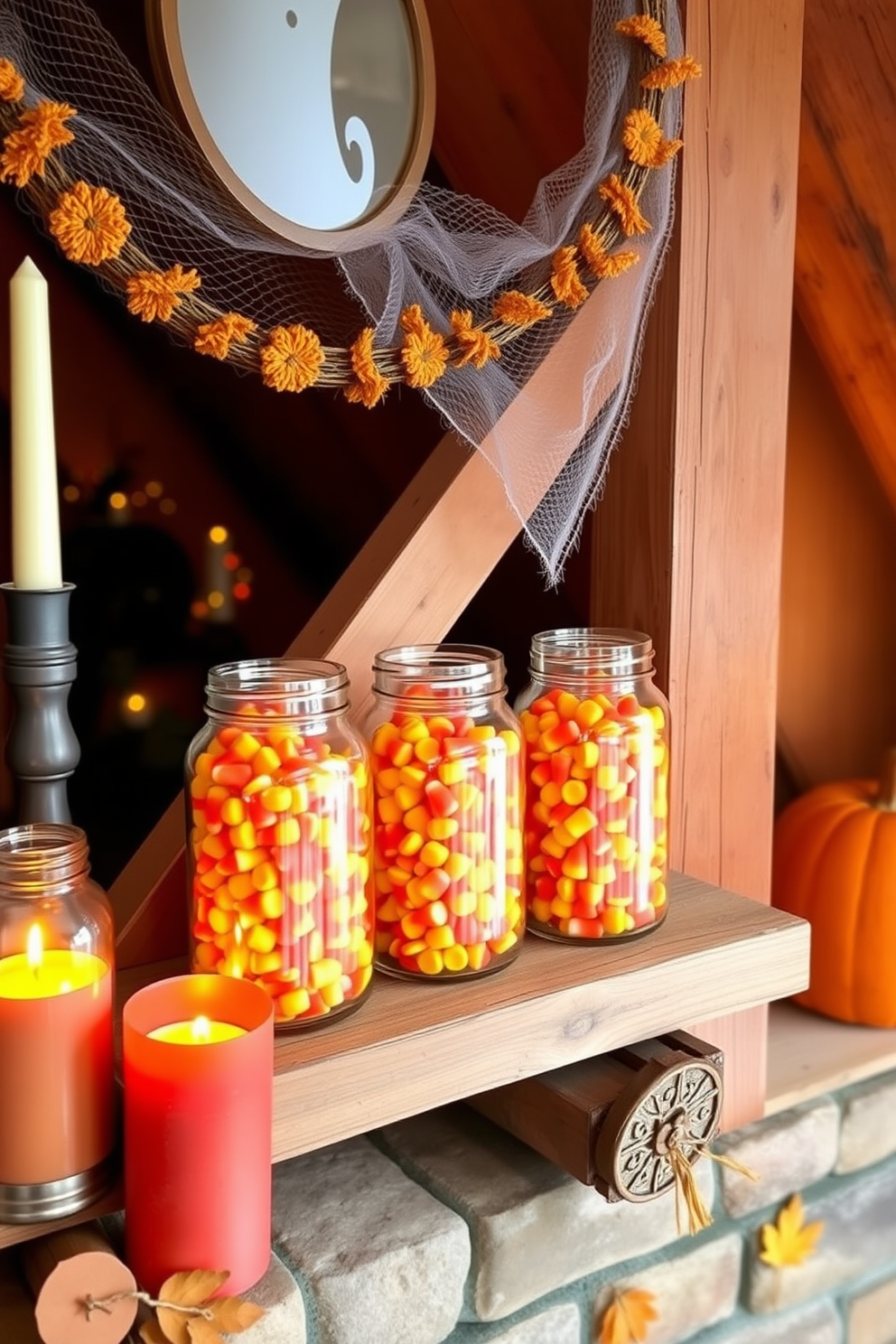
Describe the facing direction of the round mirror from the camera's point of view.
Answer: facing the viewer and to the right of the viewer

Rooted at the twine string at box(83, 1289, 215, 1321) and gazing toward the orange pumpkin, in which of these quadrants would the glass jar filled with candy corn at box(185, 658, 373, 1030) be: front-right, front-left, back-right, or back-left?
front-left
